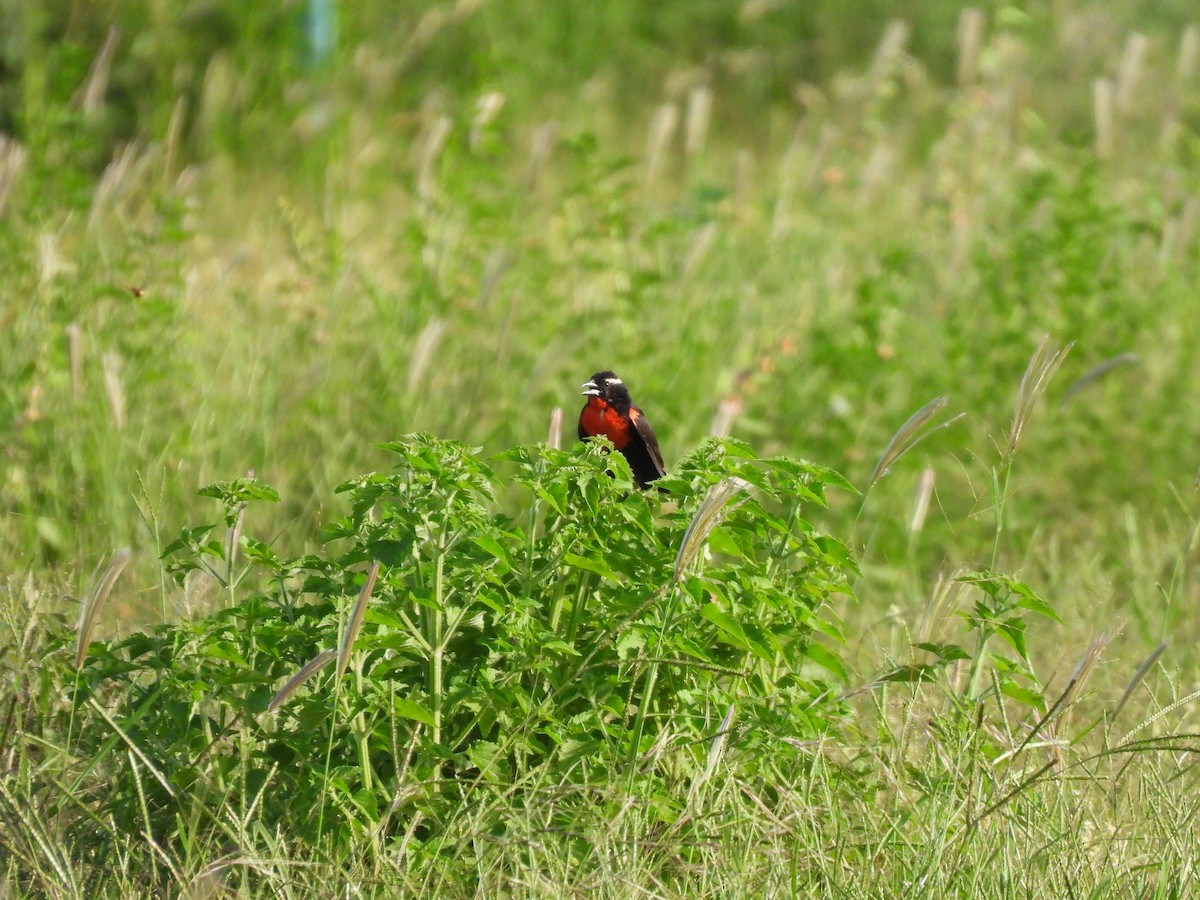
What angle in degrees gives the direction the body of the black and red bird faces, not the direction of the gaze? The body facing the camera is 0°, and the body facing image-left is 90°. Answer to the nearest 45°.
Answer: approximately 45°

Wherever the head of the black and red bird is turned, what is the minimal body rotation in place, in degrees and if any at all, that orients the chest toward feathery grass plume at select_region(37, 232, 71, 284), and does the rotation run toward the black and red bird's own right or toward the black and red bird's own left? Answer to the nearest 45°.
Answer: approximately 45° to the black and red bird's own right

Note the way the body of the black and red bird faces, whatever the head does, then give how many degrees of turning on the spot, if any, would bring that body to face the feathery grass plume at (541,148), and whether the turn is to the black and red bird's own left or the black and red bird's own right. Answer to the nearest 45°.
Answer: approximately 135° to the black and red bird's own right

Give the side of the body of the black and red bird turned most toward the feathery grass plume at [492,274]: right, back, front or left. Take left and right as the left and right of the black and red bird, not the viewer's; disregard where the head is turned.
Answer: right

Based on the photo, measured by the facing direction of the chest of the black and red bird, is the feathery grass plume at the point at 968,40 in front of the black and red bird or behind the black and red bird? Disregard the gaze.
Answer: behind

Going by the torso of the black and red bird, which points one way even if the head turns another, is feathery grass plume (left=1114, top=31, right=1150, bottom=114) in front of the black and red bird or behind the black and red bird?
behind

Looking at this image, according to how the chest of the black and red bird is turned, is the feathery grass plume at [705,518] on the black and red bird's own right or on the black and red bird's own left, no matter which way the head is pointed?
on the black and red bird's own left

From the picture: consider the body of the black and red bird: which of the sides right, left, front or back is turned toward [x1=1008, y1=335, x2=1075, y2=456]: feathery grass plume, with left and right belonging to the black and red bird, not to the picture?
left

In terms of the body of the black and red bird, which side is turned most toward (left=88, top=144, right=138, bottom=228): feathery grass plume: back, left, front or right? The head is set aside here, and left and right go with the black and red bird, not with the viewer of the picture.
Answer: right

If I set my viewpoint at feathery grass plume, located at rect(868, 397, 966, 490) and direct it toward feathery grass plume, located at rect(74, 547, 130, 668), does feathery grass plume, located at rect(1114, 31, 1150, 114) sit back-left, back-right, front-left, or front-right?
back-right
